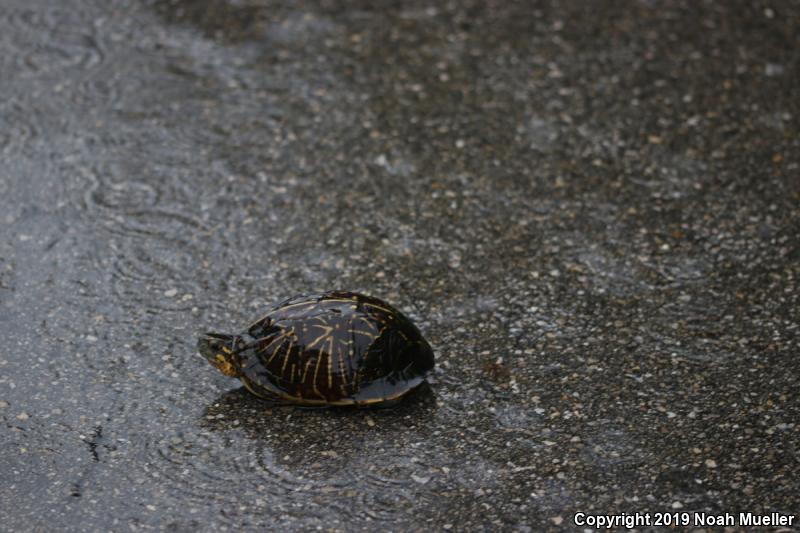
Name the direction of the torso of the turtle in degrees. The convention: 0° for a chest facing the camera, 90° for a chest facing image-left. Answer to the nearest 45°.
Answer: approximately 90°
